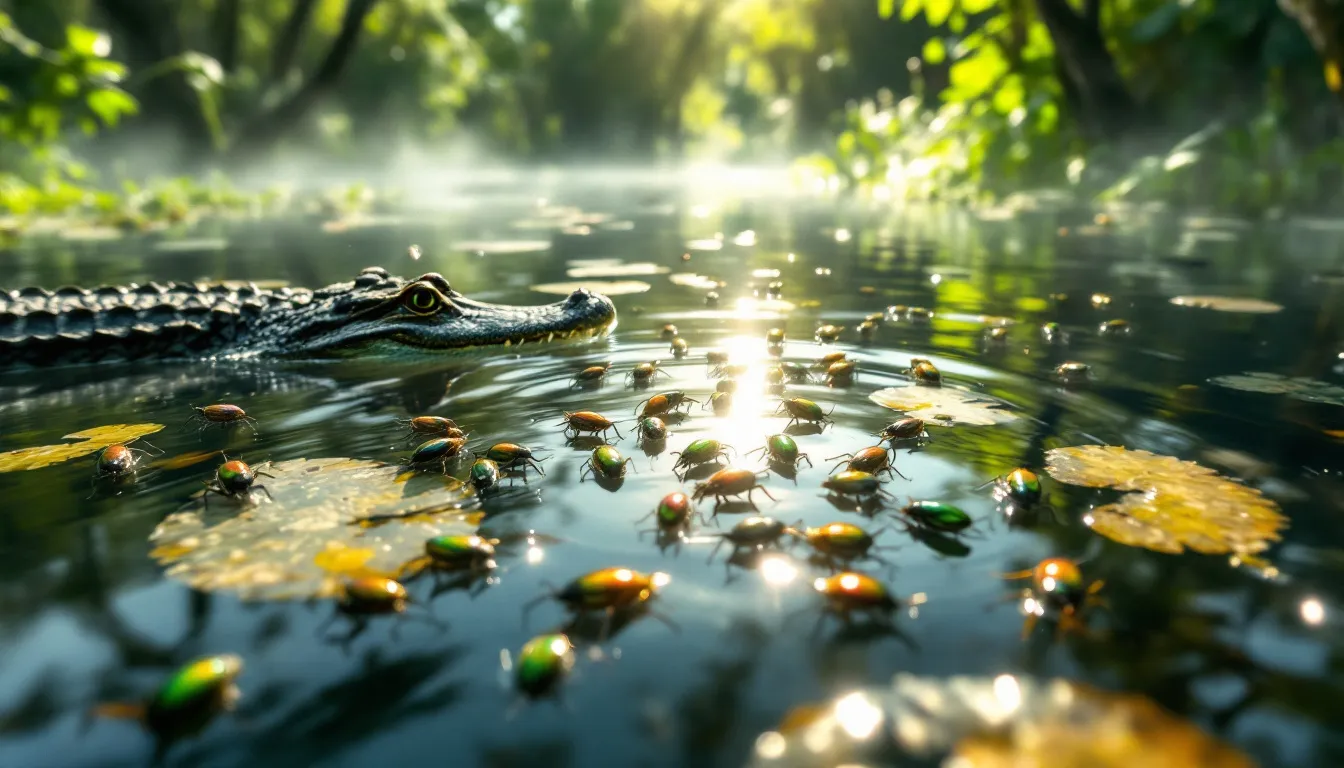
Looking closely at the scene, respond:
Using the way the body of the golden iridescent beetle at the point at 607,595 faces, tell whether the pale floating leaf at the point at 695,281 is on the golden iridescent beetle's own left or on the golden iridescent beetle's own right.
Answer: on the golden iridescent beetle's own left

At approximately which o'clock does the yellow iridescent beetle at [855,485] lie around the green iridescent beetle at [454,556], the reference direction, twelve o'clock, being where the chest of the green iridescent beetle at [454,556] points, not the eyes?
the yellow iridescent beetle at [855,485] is roughly at 12 o'clock from the green iridescent beetle at [454,556].

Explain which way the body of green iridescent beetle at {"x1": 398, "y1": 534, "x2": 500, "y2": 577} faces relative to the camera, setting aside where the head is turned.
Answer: to the viewer's right

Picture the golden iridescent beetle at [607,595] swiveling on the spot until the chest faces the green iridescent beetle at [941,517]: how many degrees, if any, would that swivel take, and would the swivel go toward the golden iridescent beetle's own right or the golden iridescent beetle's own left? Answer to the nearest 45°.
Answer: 0° — it already faces it

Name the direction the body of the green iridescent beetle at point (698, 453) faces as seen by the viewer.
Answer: to the viewer's left

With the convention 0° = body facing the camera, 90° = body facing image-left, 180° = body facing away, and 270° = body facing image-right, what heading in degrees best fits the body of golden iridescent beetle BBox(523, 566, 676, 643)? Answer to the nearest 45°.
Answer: approximately 270°

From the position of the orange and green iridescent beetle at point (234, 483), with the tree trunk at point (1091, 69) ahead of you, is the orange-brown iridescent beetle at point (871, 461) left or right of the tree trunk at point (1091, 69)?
right

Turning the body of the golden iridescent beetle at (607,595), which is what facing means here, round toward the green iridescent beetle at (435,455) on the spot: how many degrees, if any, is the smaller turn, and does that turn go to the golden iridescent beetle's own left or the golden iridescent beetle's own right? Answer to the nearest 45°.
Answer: approximately 135° to the golden iridescent beetle's own left

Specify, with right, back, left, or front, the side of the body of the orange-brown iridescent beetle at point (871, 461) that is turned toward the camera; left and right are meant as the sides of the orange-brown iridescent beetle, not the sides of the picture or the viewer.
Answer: right

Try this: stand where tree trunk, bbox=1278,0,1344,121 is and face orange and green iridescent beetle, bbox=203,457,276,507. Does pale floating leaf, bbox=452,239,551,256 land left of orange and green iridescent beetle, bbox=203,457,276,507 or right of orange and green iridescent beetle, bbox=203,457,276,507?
right
